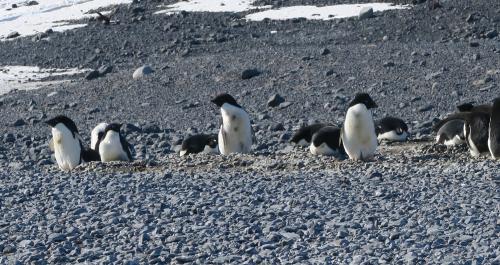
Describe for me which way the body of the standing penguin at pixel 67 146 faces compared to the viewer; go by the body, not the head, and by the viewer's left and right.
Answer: facing the viewer and to the left of the viewer

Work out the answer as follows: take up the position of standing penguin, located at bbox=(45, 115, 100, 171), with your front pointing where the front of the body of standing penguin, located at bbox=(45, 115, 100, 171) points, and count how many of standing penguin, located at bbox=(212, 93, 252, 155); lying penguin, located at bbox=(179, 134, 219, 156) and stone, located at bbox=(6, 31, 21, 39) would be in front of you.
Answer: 0

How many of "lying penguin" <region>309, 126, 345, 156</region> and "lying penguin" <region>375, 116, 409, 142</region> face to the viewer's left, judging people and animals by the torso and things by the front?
2

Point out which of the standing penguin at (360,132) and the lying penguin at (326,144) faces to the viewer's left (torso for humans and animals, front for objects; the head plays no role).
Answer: the lying penguin

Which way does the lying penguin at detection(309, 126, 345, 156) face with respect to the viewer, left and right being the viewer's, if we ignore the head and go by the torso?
facing to the left of the viewer

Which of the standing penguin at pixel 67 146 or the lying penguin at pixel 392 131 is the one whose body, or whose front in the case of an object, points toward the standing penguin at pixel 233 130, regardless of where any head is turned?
the lying penguin

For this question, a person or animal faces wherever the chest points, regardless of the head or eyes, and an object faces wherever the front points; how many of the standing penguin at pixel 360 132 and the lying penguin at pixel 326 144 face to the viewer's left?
1

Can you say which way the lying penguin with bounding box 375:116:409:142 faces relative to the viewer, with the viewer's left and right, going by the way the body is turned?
facing to the left of the viewer

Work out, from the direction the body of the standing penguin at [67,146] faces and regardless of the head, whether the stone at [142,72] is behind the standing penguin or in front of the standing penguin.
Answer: behind

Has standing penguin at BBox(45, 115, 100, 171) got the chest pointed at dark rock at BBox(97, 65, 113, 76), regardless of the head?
no

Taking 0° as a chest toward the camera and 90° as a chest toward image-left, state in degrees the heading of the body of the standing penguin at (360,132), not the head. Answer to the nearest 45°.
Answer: approximately 0°

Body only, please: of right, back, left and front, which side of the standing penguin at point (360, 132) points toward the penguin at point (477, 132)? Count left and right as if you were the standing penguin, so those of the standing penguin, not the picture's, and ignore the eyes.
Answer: left

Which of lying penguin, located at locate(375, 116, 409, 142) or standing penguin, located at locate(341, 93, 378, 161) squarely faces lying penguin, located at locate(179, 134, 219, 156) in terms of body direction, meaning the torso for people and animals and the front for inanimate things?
lying penguin, located at locate(375, 116, 409, 142)
